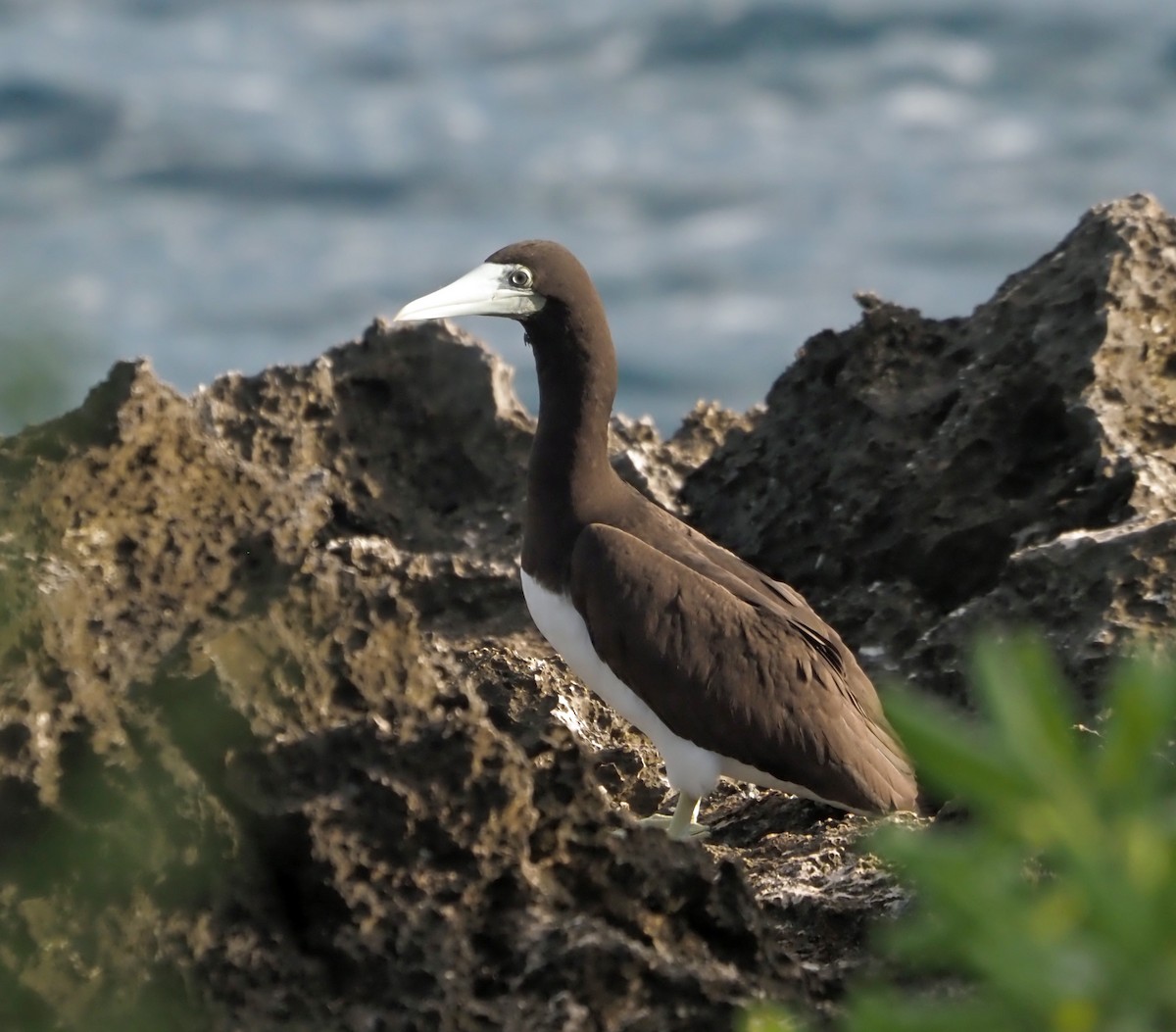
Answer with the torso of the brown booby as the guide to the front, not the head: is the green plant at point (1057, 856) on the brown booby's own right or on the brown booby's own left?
on the brown booby's own left

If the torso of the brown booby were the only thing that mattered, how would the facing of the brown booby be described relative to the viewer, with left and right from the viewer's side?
facing to the left of the viewer
